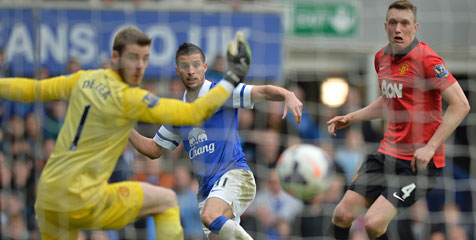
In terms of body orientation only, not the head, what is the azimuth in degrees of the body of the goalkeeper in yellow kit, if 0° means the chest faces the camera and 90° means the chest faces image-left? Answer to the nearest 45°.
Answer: approximately 225°

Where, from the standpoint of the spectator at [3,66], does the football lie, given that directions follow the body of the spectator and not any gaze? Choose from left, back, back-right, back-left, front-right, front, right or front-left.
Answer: front-left

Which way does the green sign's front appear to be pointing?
toward the camera

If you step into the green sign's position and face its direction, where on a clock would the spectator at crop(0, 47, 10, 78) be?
The spectator is roughly at 2 o'clock from the green sign.

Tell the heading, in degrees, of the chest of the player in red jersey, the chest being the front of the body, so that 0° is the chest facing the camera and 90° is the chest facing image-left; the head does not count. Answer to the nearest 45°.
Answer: approximately 45°

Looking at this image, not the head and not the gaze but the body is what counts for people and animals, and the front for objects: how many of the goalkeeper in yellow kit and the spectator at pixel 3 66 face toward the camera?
1

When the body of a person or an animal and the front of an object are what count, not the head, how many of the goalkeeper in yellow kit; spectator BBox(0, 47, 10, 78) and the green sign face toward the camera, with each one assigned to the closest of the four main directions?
2

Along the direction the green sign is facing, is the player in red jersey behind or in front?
in front
